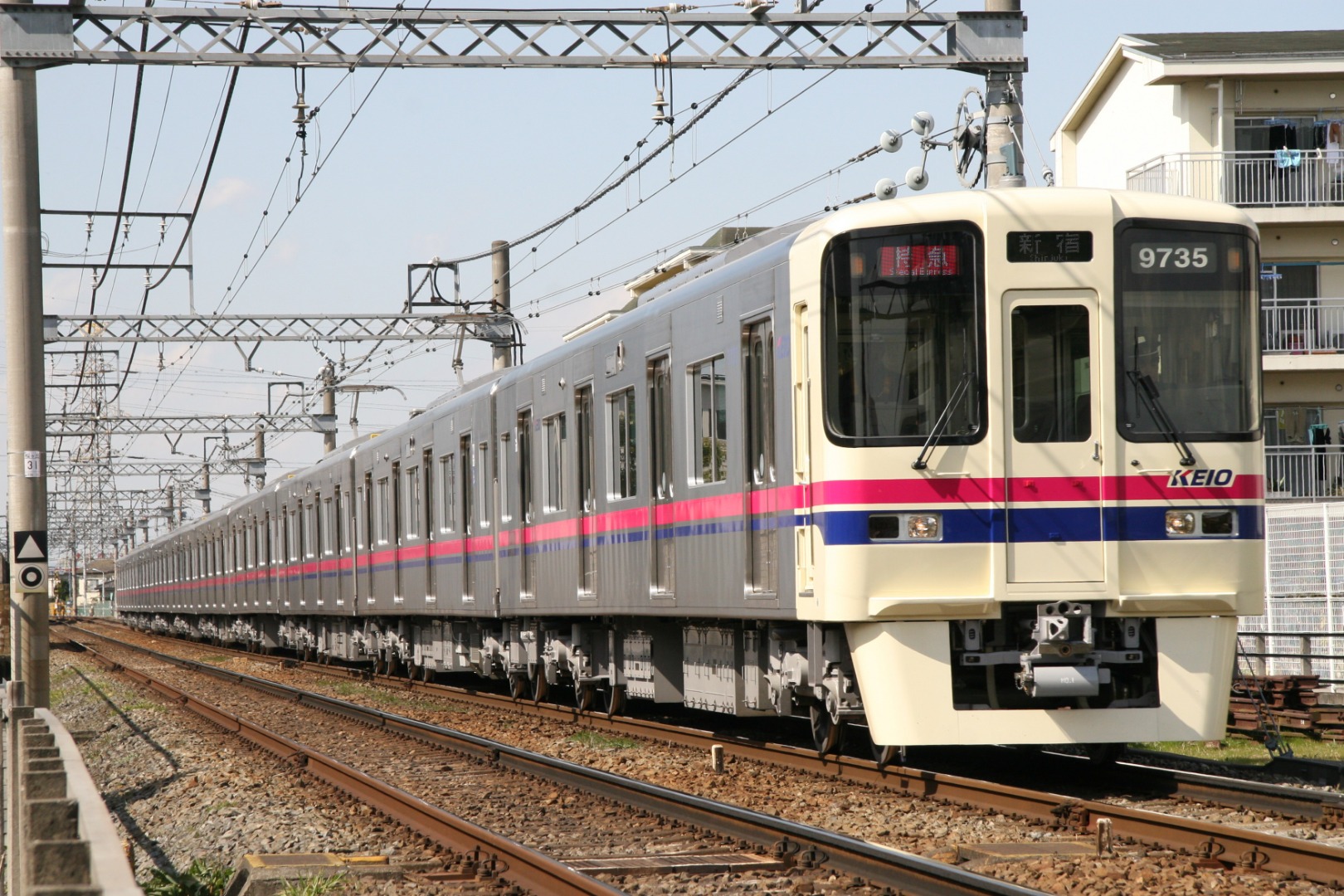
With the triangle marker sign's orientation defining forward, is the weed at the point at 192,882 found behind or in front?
in front

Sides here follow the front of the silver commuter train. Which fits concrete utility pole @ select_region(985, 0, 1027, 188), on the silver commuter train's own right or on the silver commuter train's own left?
on the silver commuter train's own left

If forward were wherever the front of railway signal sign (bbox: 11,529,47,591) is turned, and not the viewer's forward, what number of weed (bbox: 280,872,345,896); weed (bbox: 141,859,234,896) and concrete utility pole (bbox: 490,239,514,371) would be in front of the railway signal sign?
2

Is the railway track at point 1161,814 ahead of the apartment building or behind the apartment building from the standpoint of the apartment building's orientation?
ahead

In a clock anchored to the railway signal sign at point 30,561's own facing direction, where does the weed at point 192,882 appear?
The weed is roughly at 12 o'clock from the railway signal sign.

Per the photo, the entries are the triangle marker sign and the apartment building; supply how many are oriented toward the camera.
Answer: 2

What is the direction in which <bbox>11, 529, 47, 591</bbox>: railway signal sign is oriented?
toward the camera

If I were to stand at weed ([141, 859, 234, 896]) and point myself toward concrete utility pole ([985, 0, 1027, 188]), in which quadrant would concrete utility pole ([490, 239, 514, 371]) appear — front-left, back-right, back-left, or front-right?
front-left

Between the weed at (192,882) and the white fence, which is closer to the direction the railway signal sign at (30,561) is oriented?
the weed

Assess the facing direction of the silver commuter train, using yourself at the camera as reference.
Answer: facing the viewer and to the right of the viewer

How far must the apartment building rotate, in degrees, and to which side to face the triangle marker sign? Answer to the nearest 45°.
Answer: approximately 45° to its right

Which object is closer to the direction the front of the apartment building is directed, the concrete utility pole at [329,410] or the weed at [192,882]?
the weed
